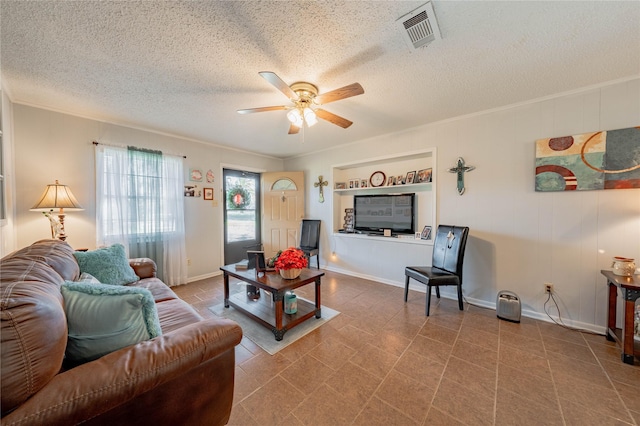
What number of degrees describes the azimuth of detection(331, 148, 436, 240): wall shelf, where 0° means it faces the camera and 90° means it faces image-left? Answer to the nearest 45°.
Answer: approximately 45°

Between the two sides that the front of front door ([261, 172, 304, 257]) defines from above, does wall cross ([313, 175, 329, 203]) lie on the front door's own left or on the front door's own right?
on the front door's own left

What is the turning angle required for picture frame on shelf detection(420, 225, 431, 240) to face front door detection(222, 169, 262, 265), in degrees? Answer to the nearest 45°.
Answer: approximately 45° to its right

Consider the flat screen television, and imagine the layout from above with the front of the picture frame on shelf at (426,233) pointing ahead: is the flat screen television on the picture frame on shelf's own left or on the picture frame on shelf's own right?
on the picture frame on shelf's own right

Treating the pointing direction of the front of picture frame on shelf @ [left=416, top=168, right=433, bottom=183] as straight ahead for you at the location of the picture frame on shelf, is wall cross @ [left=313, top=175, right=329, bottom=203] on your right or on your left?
on your right
